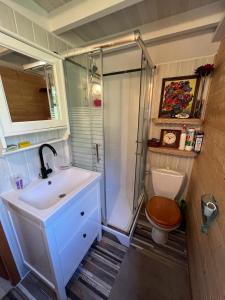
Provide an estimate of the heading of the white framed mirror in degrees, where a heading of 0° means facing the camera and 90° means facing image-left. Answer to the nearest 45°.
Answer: approximately 315°

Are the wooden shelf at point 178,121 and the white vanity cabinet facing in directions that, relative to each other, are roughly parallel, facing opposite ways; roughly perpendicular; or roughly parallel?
roughly perpendicular

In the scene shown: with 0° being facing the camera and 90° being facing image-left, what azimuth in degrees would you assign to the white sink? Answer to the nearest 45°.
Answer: approximately 315°

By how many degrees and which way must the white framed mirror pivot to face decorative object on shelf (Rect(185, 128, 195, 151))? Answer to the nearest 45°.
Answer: approximately 45° to its left

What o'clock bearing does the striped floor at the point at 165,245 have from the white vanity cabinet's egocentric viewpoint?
The striped floor is roughly at 11 o'clock from the white vanity cabinet.

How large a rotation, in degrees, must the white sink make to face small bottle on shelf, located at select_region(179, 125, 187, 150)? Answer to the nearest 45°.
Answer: approximately 45° to its left

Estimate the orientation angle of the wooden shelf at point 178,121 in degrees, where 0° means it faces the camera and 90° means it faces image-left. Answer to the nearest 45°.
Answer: approximately 0°

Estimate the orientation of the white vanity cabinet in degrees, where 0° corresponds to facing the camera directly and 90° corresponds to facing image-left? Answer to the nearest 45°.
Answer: approximately 315°

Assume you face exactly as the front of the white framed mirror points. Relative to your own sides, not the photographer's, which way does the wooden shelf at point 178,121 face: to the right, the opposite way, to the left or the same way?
to the right
